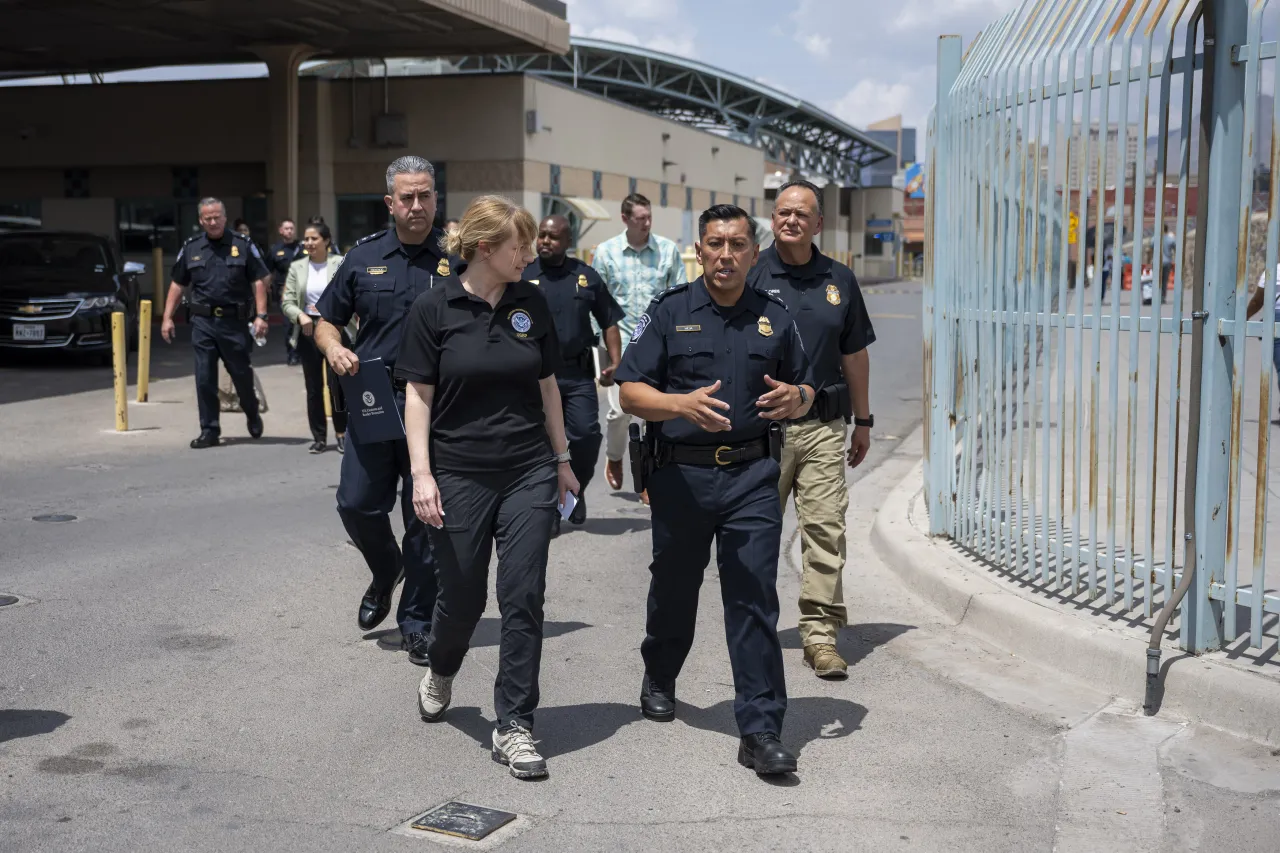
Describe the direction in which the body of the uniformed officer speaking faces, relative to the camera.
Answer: toward the camera

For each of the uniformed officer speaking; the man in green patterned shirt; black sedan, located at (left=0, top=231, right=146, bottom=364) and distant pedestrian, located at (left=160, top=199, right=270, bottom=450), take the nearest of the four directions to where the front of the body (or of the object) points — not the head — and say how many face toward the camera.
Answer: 4

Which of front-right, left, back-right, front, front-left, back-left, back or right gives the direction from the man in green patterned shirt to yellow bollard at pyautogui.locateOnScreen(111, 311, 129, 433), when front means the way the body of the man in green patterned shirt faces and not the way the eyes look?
back-right

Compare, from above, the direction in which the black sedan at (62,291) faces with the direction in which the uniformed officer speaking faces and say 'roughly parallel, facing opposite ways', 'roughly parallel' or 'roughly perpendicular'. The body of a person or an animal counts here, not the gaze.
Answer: roughly parallel

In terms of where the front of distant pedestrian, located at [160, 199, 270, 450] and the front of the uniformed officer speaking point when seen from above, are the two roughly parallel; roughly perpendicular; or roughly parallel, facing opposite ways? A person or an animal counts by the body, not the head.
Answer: roughly parallel

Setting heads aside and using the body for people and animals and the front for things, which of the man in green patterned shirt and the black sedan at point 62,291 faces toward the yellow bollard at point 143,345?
the black sedan

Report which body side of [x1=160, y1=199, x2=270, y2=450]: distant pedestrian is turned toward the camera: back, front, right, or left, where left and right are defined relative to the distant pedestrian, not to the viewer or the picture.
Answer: front

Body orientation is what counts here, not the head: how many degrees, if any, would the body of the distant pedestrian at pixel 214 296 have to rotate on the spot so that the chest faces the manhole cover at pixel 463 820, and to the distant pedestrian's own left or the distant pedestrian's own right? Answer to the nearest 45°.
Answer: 0° — they already face it

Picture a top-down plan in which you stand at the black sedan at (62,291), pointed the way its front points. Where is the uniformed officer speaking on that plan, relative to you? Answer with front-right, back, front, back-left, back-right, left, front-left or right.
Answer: front

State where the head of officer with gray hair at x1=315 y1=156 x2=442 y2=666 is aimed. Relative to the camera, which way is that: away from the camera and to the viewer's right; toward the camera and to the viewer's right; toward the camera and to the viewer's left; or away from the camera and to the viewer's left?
toward the camera and to the viewer's right

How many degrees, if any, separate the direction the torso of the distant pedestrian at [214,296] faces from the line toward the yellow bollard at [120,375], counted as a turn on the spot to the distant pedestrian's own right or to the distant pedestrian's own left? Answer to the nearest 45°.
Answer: approximately 135° to the distant pedestrian's own right

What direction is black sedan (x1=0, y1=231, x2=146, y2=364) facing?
toward the camera

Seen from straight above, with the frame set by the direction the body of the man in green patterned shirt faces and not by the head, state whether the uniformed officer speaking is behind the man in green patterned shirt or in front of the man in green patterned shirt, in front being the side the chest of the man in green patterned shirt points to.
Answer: in front

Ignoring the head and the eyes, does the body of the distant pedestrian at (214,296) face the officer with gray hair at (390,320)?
yes

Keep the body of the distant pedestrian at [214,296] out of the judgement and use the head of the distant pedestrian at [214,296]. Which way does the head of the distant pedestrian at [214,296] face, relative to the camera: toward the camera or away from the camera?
toward the camera

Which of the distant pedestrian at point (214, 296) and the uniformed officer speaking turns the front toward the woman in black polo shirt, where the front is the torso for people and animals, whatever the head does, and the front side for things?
the distant pedestrian

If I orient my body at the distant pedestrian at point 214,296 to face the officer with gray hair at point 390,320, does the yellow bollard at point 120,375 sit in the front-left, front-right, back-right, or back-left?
back-right

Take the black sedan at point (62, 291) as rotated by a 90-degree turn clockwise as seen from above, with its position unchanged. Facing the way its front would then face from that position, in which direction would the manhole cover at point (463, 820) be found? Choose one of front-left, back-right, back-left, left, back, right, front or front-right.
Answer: left
